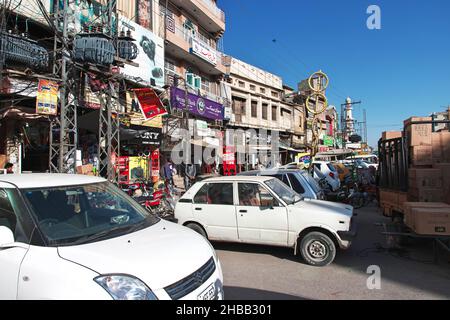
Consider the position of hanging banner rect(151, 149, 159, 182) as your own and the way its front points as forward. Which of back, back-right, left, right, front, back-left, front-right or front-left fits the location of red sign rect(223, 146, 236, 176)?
back-left

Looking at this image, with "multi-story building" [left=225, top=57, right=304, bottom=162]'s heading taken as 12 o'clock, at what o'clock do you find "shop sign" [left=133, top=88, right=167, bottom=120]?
The shop sign is roughly at 2 o'clock from the multi-story building.

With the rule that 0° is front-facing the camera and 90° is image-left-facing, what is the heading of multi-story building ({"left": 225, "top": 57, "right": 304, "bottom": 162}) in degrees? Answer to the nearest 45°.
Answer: approximately 315°

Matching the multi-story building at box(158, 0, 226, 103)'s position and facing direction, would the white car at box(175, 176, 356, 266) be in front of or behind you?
in front

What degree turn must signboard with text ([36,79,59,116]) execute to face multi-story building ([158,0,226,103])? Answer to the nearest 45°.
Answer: approximately 135° to its left

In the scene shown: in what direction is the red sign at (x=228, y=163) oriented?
toward the camera

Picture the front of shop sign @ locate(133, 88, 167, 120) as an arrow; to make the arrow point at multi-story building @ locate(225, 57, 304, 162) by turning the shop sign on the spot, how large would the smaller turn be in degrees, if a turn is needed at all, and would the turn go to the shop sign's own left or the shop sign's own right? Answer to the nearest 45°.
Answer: approximately 90° to the shop sign's own left

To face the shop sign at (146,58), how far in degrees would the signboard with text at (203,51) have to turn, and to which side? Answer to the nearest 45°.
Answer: approximately 90° to its right

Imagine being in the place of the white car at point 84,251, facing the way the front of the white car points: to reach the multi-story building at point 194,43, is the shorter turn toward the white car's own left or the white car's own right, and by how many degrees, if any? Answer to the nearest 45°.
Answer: approximately 135° to the white car's own left

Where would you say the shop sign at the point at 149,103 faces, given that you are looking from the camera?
facing the viewer and to the right of the viewer

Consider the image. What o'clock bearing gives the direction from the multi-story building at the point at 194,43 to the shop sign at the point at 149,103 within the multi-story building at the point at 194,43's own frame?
The shop sign is roughly at 2 o'clock from the multi-story building.

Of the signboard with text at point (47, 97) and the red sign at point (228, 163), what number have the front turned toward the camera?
2

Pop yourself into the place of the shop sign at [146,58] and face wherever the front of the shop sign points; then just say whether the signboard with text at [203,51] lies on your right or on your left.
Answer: on your left
